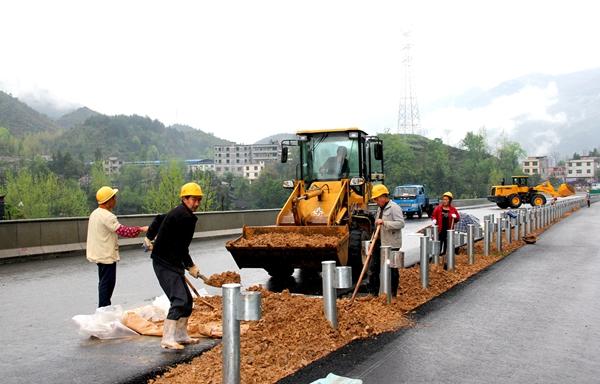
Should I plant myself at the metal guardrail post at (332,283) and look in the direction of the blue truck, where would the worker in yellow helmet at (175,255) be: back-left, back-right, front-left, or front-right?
back-left

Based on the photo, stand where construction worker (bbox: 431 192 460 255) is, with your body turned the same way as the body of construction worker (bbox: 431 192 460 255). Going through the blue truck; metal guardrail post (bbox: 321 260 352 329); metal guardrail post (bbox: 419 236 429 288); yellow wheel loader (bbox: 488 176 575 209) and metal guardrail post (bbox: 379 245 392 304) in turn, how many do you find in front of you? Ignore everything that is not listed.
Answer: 3

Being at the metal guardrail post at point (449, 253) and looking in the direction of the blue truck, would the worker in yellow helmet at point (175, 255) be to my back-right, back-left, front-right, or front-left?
back-left

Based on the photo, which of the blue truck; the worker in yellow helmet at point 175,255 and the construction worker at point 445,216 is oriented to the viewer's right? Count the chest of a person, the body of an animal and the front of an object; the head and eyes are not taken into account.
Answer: the worker in yellow helmet

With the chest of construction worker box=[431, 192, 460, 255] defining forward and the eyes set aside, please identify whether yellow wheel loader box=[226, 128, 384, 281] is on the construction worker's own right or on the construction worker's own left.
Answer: on the construction worker's own right

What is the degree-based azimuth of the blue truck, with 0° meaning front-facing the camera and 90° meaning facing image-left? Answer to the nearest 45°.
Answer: approximately 45°

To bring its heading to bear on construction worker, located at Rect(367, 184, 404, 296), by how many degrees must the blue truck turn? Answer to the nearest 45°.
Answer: approximately 45° to its left

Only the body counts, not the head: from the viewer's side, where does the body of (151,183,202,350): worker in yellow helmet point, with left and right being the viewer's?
facing to the right of the viewer

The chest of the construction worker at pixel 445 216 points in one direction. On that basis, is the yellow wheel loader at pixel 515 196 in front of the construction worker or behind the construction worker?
behind

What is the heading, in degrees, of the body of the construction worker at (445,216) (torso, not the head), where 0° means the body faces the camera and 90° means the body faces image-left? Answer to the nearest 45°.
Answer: approximately 0°
